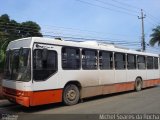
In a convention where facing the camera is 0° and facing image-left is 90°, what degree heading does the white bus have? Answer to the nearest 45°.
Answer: approximately 45°

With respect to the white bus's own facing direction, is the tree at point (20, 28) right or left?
on its right
